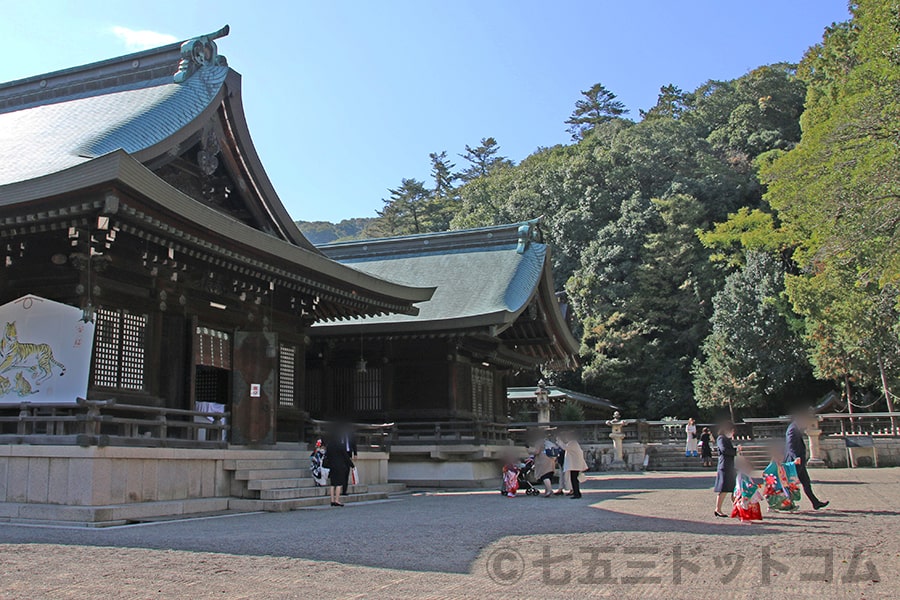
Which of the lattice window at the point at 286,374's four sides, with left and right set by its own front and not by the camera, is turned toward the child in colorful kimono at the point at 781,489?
front

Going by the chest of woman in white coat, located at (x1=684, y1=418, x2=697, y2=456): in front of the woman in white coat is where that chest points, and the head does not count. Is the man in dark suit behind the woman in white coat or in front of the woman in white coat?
in front

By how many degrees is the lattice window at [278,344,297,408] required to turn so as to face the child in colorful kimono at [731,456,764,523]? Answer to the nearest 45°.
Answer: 0° — it already faces them

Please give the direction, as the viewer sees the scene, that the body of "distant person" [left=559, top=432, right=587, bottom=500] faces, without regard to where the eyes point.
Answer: to the viewer's left

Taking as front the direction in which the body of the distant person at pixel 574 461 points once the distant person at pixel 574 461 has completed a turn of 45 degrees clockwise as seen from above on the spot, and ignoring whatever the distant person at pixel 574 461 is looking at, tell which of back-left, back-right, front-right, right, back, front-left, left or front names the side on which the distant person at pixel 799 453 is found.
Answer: back

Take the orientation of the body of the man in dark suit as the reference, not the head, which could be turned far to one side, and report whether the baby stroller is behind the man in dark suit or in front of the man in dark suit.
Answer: behind

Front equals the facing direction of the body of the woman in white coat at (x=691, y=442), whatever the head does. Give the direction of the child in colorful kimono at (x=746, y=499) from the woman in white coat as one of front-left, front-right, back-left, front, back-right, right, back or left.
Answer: front

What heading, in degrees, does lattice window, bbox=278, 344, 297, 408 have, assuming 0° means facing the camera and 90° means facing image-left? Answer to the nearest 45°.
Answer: approximately 315°

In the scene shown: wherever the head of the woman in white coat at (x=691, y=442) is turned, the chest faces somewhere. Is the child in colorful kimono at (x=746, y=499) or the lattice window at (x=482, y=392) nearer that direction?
the child in colorful kimono

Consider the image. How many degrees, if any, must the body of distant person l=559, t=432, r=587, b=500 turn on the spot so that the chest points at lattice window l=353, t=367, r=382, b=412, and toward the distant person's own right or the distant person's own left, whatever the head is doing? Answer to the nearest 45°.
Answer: approximately 45° to the distant person's own right

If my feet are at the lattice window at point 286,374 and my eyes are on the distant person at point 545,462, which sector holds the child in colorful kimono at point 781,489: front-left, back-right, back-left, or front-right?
front-right

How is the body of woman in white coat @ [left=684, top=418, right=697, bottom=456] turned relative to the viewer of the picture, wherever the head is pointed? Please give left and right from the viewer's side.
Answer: facing the viewer
